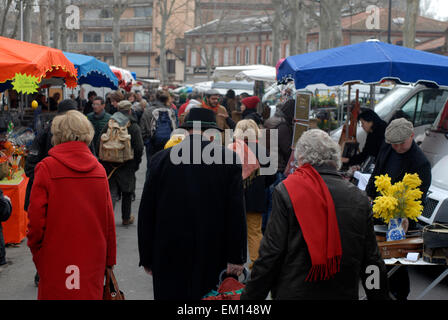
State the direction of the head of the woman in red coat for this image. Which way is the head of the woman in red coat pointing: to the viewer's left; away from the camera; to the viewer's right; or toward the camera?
away from the camera

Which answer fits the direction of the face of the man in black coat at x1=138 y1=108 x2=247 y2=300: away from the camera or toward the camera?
away from the camera

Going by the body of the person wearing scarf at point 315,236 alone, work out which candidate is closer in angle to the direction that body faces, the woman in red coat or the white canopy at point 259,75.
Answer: the white canopy

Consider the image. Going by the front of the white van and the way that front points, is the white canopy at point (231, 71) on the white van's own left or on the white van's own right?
on the white van's own right

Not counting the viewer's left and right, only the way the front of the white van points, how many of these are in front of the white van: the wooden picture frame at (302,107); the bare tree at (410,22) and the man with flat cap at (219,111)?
2

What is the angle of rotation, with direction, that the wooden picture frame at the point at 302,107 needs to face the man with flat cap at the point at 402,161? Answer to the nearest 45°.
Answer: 0° — it already faces them

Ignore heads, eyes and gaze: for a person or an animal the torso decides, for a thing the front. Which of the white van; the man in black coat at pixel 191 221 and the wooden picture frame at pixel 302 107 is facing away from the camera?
the man in black coat

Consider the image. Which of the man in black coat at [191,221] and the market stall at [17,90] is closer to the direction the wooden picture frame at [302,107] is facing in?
the man in black coat

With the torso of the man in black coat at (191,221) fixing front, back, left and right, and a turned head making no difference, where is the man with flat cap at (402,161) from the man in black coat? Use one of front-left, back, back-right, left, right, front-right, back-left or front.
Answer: front-right

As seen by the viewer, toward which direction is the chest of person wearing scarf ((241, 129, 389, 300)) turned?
away from the camera

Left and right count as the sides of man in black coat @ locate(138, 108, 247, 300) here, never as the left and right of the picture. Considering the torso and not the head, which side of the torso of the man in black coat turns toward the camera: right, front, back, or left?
back

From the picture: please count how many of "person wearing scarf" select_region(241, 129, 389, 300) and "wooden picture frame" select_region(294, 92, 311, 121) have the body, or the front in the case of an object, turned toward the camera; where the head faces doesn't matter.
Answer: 1

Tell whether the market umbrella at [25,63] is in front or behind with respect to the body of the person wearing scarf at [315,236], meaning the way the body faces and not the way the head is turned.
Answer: in front

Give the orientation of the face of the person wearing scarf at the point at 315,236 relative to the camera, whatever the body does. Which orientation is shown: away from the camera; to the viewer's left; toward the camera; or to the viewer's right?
away from the camera

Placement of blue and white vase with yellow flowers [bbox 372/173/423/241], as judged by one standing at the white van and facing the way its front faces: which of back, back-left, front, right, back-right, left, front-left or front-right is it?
front-left

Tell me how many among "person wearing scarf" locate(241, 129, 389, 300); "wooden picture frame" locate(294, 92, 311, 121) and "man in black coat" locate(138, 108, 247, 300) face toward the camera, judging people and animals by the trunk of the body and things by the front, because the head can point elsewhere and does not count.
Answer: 1

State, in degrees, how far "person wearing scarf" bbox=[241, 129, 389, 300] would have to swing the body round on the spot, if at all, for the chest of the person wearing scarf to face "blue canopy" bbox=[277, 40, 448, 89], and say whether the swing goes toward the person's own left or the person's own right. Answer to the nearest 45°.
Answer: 0° — they already face it

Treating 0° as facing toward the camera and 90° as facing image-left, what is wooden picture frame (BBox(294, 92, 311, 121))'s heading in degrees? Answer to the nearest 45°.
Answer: approximately 0°
